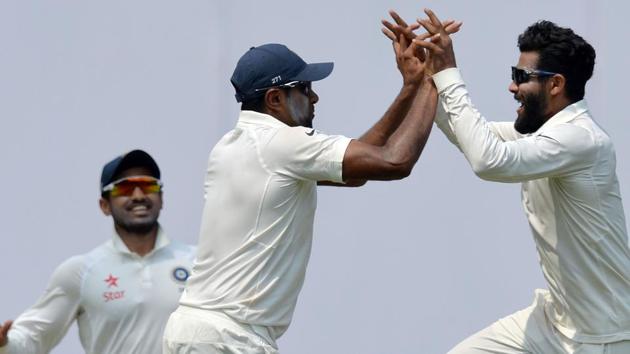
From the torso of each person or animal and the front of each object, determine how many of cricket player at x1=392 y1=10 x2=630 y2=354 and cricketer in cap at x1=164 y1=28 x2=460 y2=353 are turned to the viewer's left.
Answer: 1

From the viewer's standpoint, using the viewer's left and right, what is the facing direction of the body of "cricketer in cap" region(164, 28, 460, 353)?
facing away from the viewer and to the right of the viewer

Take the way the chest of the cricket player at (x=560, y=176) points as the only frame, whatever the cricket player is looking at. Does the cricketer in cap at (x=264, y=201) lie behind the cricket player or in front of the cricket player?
in front

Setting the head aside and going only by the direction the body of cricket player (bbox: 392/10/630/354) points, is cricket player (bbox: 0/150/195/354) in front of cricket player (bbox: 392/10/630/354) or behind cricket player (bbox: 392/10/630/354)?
in front

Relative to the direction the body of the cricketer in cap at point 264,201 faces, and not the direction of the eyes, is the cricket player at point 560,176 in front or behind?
in front

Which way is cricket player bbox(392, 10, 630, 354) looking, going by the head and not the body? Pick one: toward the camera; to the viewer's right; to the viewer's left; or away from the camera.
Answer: to the viewer's left

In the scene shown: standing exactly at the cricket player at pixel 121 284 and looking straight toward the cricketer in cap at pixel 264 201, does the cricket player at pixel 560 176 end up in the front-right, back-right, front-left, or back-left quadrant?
front-left

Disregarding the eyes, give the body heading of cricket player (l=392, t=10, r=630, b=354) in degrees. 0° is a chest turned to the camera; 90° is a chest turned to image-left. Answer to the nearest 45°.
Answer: approximately 90°
